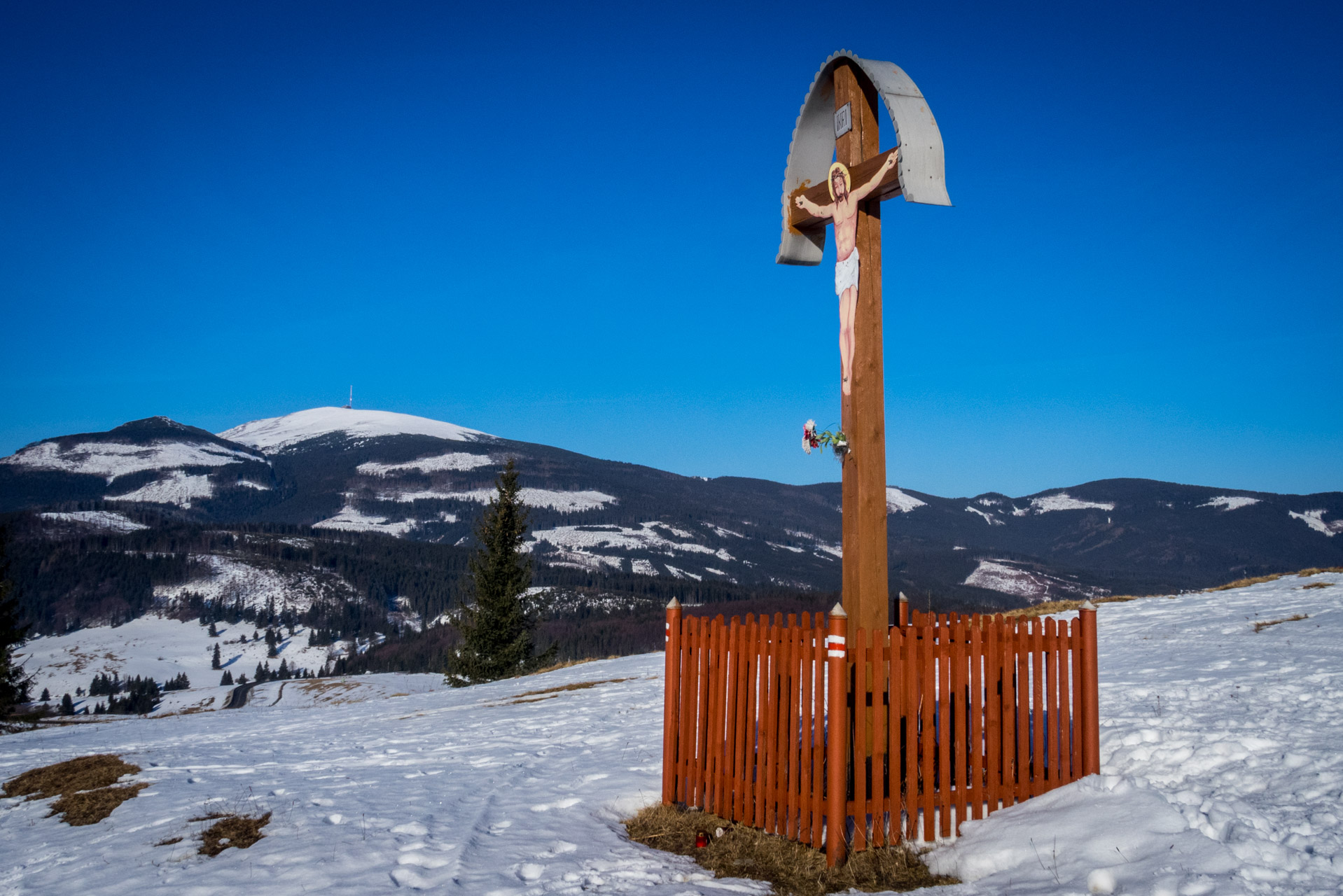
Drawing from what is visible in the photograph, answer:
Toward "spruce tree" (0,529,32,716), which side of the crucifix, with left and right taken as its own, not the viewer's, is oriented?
right

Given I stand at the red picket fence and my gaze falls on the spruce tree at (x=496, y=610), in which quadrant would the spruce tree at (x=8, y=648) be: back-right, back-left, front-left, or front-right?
front-left

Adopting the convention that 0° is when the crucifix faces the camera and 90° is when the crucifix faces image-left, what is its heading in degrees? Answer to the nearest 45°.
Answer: approximately 45°
